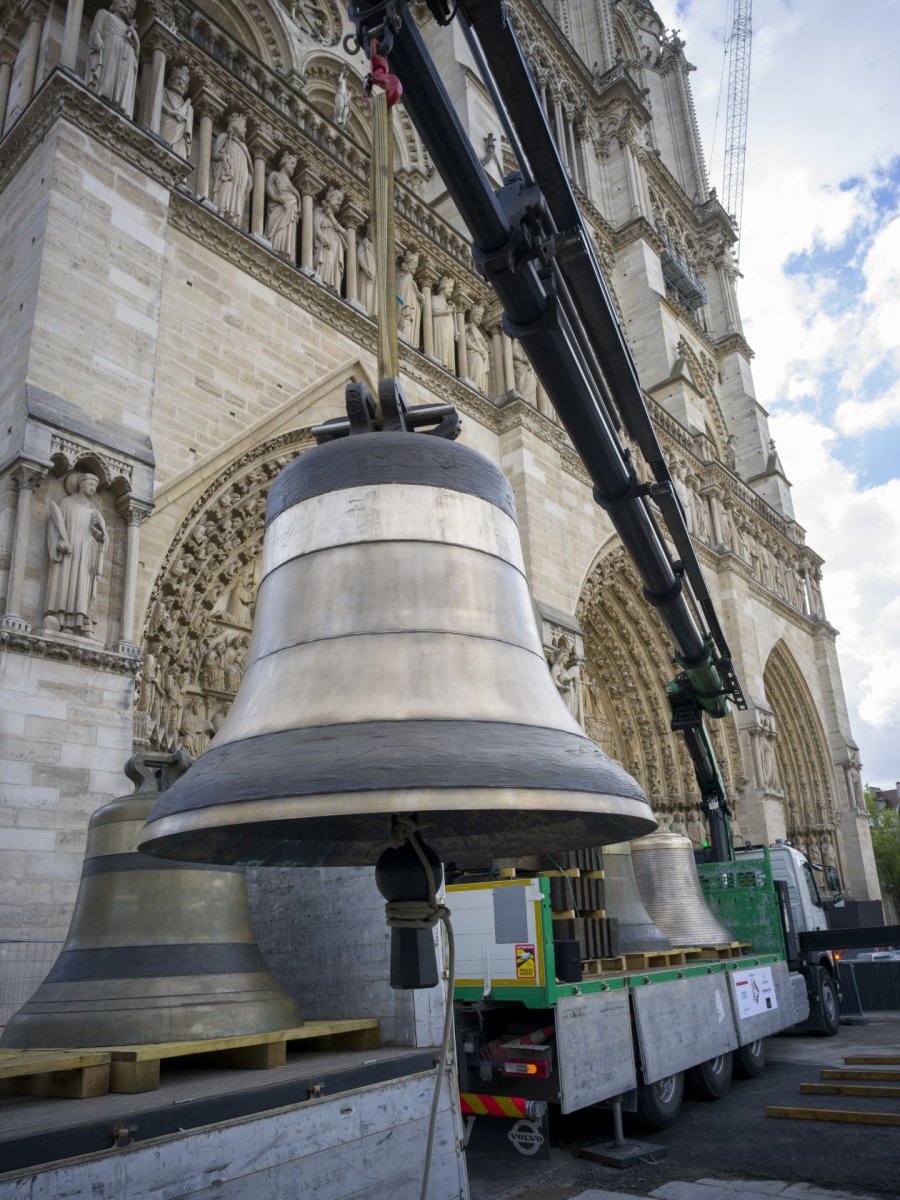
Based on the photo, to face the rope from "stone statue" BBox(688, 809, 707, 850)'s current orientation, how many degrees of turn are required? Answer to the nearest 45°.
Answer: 0° — it already faces it

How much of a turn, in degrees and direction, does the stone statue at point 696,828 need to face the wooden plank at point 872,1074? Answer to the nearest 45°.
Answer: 0° — it already faces it

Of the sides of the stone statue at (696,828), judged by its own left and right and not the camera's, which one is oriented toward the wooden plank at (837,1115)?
front

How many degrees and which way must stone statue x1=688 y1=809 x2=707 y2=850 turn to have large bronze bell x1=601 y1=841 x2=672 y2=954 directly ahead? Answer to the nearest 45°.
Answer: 0° — it already faces it

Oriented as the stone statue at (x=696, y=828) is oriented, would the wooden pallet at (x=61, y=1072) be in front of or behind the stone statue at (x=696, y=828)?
in front

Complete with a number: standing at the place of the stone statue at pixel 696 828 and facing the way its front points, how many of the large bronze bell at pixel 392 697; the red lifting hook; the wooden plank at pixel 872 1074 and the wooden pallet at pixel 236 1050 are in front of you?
4

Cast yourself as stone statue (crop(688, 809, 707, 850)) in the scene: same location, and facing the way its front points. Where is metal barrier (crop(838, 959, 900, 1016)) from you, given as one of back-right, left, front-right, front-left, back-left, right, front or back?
front-left

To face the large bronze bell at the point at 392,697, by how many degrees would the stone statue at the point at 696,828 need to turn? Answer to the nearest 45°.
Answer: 0° — it already faces it

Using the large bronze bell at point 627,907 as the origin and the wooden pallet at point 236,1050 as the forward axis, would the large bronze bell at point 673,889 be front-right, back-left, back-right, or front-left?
back-left

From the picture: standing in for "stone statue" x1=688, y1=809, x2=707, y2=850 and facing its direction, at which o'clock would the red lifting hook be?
The red lifting hook is roughly at 12 o'clock from the stone statue.

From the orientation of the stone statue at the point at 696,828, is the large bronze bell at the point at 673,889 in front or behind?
in front

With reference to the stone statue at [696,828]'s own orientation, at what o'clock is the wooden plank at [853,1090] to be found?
The wooden plank is roughly at 12 o'clock from the stone statue.

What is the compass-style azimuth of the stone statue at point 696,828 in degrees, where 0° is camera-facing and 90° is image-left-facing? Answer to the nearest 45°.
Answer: approximately 0°
